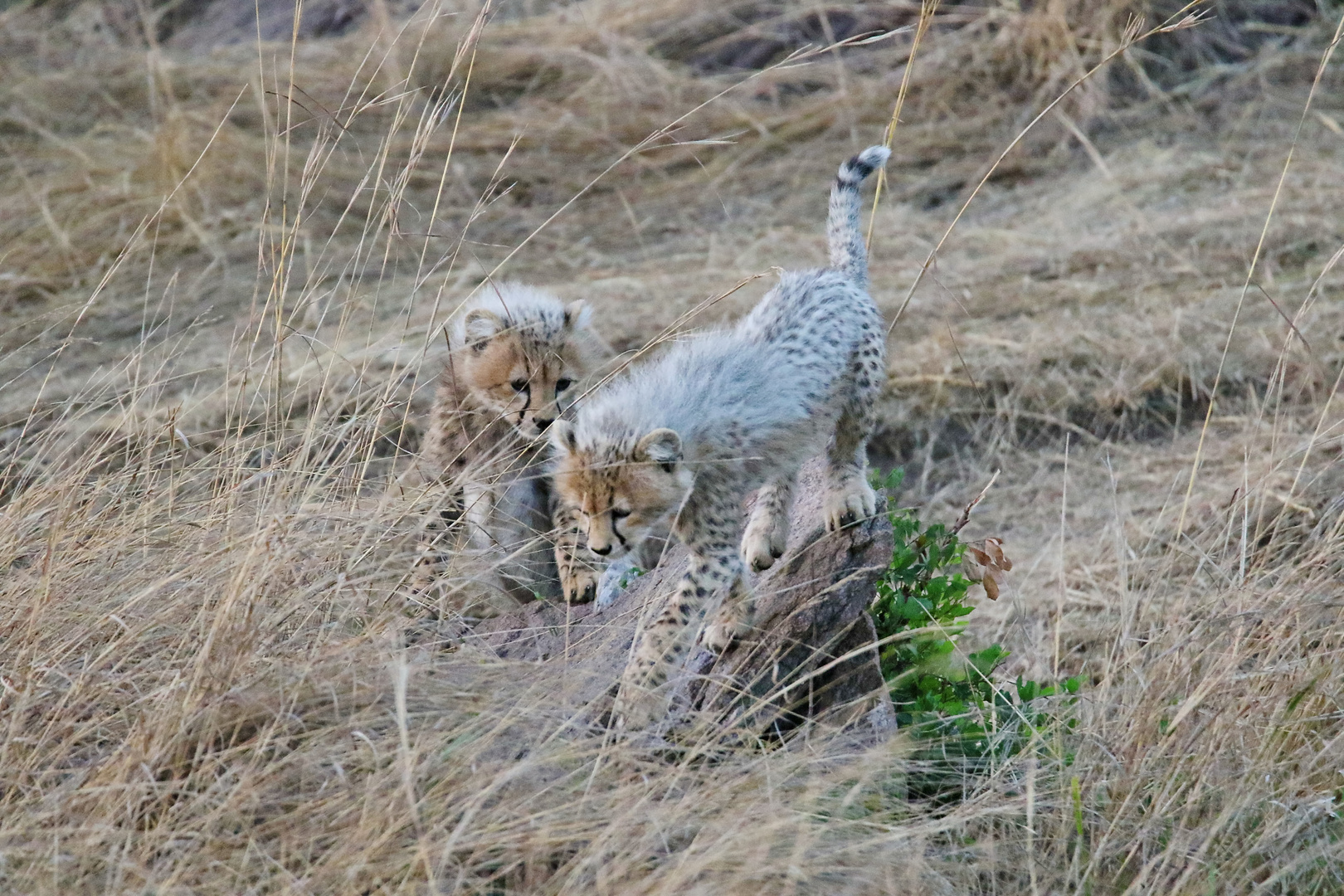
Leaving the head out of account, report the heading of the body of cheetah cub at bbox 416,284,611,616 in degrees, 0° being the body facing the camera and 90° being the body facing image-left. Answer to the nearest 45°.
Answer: approximately 0°

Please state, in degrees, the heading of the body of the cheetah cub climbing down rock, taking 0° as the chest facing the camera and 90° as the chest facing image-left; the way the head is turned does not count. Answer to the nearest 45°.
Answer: approximately 45°

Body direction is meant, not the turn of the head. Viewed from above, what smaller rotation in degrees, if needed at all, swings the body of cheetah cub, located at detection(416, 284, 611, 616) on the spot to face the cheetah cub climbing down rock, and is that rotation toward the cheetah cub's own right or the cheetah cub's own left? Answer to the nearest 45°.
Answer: approximately 45° to the cheetah cub's own left

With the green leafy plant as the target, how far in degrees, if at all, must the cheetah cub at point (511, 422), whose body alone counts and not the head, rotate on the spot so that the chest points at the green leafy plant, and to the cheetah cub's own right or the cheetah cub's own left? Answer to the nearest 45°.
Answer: approximately 45° to the cheetah cub's own left
